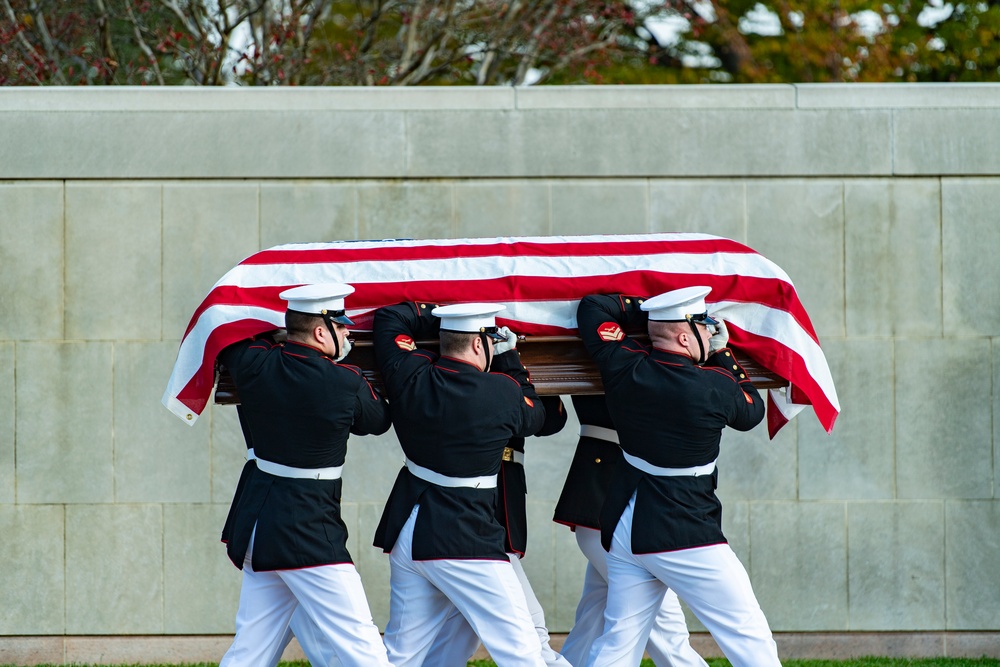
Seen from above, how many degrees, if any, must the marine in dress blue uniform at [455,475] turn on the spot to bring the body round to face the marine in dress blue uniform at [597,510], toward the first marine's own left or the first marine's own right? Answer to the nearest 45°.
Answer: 0° — they already face them

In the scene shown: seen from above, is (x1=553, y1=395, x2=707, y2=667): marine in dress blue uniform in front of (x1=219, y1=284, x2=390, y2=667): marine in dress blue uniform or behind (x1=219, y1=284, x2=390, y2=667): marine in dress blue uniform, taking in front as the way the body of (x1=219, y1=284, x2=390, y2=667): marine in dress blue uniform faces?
in front

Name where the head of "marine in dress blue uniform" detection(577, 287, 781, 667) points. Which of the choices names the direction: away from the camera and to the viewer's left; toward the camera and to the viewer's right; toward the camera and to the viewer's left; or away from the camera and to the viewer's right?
away from the camera and to the viewer's right

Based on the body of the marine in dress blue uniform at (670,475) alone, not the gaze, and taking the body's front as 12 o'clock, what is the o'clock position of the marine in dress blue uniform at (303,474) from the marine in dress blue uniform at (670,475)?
the marine in dress blue uniform at (303,474) is roughly at 7 o'clock from the marine in dress blue uniform at (670,475).

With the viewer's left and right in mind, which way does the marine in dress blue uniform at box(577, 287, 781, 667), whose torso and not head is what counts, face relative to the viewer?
facing away from the viewer and to the right of the viewer

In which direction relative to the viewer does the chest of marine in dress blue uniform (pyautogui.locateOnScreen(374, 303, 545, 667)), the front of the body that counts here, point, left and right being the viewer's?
facing away from the viewer and to the right of the viewer

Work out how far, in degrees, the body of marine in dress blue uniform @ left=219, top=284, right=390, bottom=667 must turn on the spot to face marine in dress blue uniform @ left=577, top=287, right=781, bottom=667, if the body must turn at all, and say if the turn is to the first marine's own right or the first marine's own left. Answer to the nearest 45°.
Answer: approximately 45° to the first marine's own right

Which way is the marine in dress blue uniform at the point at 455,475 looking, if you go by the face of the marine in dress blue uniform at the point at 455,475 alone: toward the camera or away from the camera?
away from the camera

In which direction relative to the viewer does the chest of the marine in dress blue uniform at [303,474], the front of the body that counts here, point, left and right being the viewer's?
facing away from the viewer and to the right of the viewer
